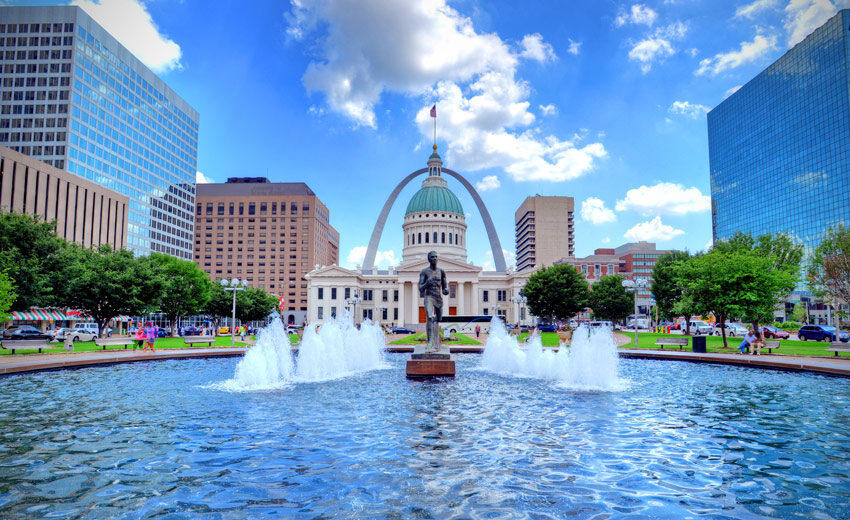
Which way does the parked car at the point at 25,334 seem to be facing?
to the viewer's right

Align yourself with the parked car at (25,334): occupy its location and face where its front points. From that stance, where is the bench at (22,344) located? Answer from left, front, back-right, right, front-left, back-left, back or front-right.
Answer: right

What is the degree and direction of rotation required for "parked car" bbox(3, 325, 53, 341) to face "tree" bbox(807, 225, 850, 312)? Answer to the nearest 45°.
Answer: approximately 45° to its right

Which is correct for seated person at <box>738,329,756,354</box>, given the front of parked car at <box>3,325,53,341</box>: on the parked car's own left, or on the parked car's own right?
on the parked car's own right
